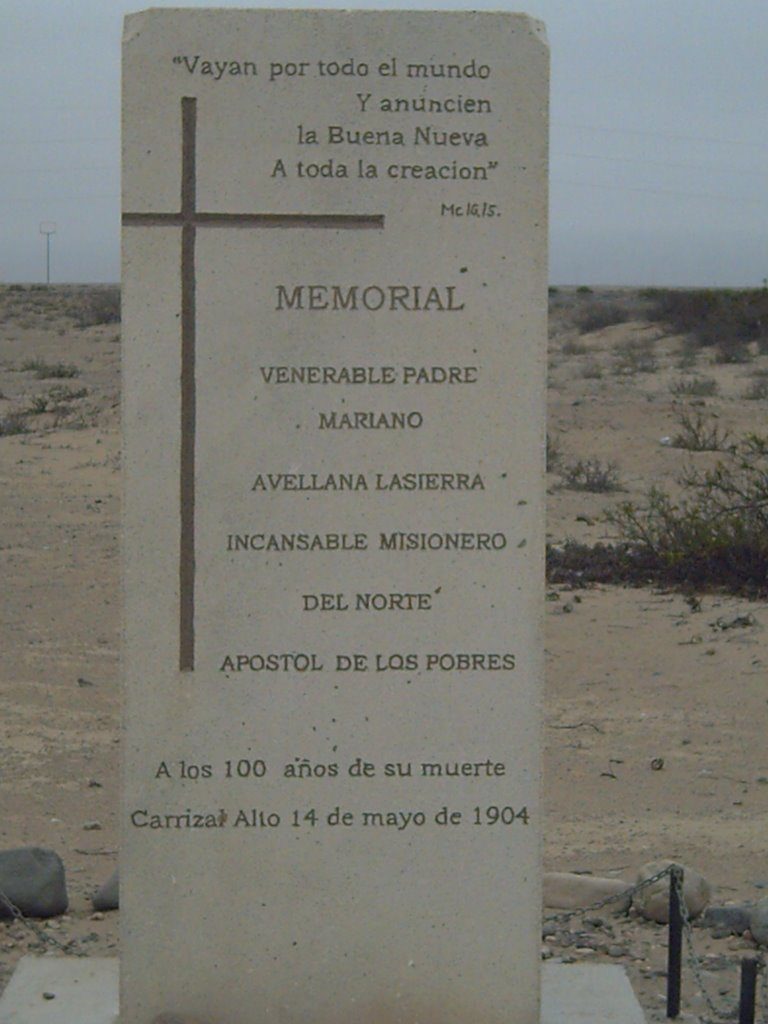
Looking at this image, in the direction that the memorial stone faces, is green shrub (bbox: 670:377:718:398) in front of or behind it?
behind

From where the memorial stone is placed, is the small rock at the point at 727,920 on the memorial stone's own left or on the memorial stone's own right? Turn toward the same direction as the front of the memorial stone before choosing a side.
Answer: on the memorial stone's own left

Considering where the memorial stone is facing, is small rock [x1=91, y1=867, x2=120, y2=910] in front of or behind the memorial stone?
behind

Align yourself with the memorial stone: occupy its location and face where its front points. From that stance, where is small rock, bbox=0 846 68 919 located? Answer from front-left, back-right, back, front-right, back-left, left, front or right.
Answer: back-right

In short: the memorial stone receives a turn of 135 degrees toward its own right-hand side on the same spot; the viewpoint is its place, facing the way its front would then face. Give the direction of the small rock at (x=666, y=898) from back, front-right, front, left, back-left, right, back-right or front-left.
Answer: right

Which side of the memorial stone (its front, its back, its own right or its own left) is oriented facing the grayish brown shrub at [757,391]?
back

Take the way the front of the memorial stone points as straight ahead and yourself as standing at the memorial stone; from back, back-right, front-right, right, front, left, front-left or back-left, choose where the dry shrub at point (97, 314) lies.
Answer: back

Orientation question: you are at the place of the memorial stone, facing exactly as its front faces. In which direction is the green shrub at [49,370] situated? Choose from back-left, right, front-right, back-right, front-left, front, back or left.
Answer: back

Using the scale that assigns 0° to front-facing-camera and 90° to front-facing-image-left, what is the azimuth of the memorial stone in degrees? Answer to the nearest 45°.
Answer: approximately 0°
